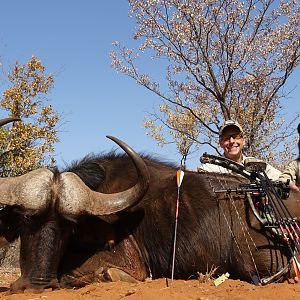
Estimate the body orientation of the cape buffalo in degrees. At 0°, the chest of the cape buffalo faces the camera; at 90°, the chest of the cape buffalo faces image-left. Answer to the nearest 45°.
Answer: approximately 45°
